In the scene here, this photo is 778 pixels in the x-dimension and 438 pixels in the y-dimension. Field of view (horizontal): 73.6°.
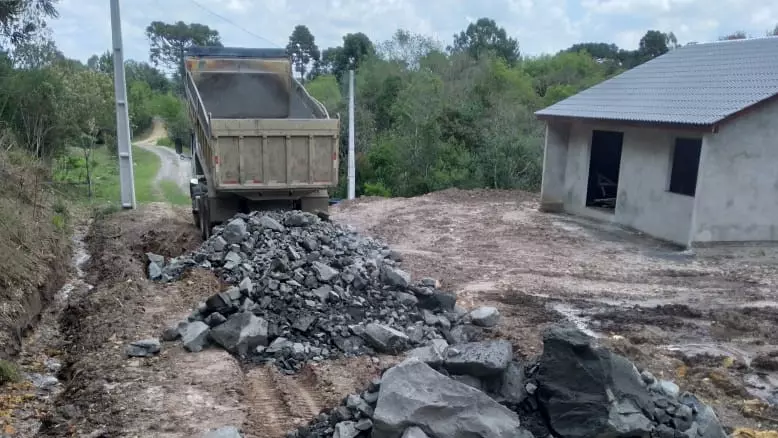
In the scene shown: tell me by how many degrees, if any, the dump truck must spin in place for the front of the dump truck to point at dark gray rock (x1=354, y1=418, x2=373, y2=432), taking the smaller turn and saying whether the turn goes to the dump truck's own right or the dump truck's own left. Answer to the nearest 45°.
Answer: approximately 180°

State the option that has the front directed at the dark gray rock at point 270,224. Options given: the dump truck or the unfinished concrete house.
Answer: the unfinished concrete house

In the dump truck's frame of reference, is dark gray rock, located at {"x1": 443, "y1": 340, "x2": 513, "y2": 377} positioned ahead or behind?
behind

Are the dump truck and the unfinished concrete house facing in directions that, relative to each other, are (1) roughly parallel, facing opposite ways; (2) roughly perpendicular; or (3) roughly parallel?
roughly perpendicular

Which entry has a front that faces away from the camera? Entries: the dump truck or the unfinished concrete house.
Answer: the dump truck

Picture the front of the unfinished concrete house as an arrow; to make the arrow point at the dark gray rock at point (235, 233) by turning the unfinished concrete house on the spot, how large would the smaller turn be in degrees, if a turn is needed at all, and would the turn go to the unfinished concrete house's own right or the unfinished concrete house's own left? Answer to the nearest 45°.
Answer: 0° — it already faces it

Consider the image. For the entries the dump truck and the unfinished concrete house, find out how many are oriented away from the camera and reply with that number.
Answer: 1

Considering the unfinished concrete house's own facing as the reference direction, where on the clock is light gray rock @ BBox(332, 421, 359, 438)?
The light gray rock is roughly at 11 o'clock from the unfinished concrete house.

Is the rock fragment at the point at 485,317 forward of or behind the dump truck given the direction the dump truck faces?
behind

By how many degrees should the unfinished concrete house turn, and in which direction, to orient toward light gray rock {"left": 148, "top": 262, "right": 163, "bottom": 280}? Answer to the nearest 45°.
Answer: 0° — it already faces it

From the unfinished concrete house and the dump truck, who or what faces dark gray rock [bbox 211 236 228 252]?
the unfinished concrete house

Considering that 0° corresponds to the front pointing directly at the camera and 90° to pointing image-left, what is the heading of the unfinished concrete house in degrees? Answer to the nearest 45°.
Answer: approximately 45°

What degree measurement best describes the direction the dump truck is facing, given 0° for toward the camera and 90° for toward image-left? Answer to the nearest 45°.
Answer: approximately 180°
